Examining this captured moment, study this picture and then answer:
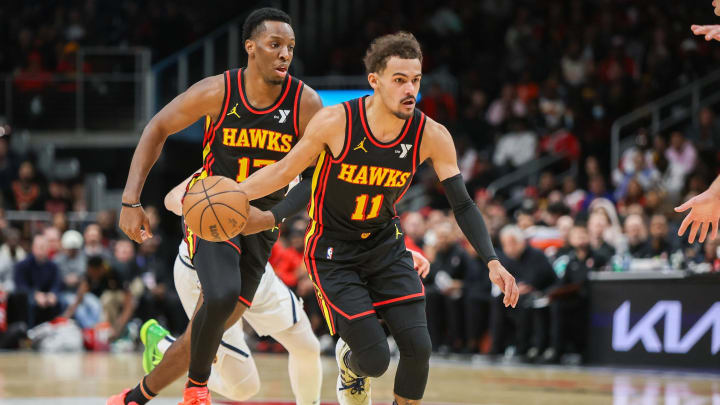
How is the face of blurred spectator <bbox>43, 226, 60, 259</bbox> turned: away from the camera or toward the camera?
toward the camera

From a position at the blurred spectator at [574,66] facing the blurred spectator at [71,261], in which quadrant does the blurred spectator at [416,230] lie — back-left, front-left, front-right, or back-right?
front-left

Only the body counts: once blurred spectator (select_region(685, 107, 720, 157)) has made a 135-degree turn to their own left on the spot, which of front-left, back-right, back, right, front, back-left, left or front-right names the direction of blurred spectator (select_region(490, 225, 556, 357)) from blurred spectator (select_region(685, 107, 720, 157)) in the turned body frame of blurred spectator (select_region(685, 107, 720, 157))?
back

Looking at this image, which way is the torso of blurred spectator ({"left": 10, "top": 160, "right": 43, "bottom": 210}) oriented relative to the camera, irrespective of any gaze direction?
toward the camera

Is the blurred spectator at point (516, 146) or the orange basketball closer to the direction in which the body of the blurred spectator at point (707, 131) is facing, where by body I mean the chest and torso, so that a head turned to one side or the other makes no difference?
the orange basketball

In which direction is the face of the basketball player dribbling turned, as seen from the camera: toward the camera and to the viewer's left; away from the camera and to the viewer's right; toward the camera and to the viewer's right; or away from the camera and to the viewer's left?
toward the camera and to the viewer's right

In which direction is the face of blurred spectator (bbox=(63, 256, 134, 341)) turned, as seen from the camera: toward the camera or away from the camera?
toward the camera

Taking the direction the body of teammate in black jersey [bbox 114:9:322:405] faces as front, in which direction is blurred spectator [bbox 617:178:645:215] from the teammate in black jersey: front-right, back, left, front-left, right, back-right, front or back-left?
left

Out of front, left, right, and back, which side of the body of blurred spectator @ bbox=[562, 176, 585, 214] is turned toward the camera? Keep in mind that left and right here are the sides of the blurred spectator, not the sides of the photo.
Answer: front

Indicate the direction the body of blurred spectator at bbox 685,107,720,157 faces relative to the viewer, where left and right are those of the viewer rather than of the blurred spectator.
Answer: facing the viewer

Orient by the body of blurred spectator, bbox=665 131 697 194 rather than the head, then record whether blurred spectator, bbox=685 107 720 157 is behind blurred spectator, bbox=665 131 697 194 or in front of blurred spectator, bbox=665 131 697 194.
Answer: behind

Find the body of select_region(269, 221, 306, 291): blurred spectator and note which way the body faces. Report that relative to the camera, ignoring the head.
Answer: toward the camera
